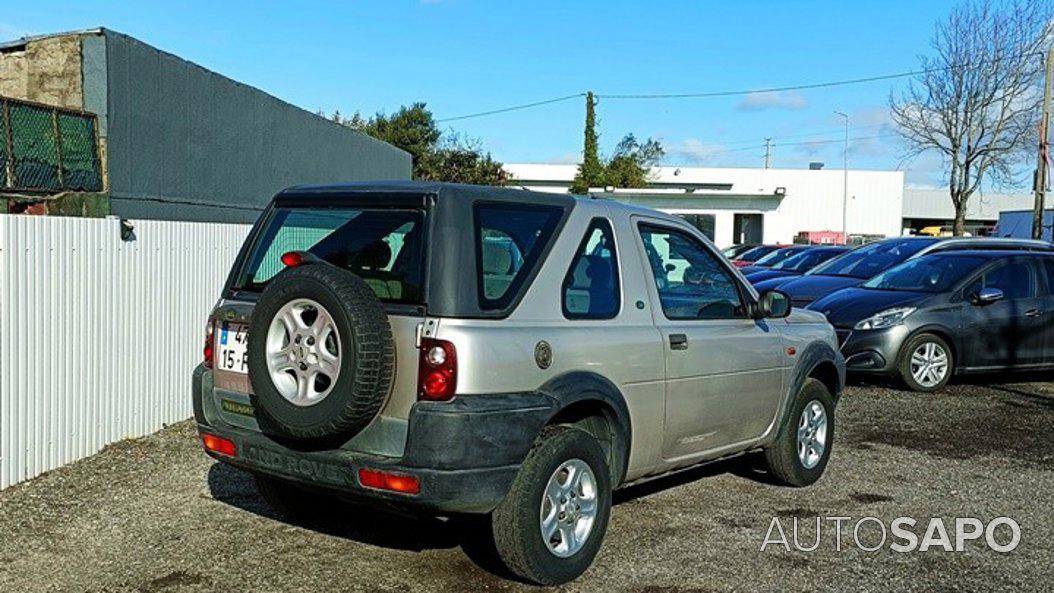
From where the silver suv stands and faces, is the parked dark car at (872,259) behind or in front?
in front

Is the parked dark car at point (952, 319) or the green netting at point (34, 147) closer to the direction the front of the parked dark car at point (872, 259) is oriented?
the green netting

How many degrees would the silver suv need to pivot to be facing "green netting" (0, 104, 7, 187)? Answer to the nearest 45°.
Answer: approximately 90° to its left

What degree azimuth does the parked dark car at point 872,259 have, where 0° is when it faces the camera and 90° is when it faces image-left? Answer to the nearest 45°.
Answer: approximately 45°

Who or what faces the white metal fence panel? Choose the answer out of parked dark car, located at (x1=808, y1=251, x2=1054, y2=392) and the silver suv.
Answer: the parked dark car

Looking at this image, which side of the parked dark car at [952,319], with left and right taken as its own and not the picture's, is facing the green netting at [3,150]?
front

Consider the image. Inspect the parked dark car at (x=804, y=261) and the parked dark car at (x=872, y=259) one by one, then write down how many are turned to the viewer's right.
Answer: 0

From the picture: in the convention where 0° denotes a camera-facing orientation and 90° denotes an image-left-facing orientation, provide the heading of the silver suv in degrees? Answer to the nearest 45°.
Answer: approximately 225°

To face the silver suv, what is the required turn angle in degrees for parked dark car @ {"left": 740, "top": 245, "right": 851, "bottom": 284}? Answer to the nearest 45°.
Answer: approximately 45° to its left

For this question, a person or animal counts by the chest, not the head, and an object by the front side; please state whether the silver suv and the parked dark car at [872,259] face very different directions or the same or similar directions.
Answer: very different directions

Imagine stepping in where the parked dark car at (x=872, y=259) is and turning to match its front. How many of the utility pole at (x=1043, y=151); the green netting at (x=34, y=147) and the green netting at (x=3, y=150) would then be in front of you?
2

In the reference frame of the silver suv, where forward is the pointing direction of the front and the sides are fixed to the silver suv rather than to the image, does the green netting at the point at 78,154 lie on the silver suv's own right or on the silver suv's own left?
on the silver suv's own left
